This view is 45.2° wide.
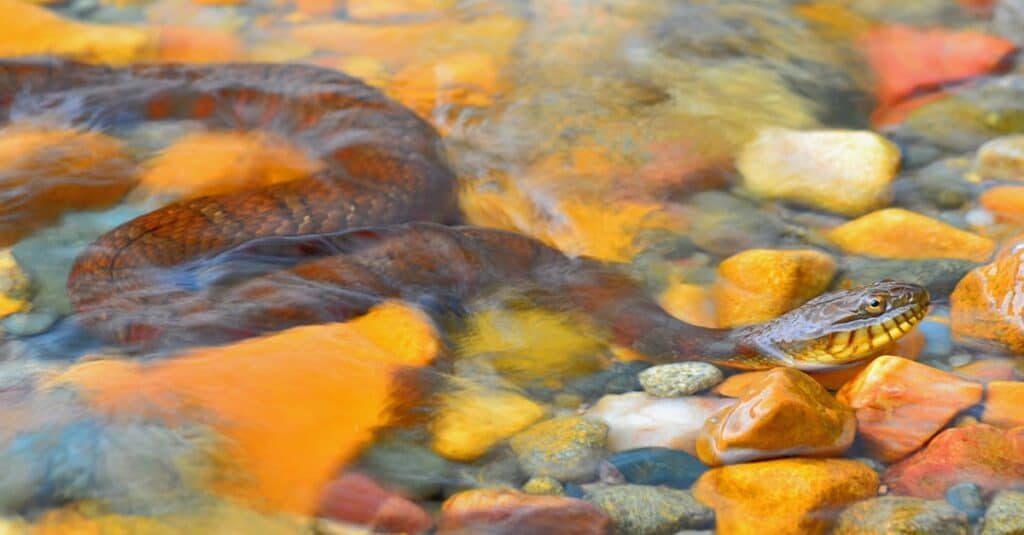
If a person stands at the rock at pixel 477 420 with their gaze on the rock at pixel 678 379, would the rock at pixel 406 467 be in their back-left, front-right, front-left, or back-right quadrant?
back-right

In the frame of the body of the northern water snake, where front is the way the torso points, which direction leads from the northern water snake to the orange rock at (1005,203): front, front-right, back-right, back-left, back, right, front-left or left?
front

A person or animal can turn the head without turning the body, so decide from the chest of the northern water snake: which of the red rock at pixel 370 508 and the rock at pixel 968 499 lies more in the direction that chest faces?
the rock

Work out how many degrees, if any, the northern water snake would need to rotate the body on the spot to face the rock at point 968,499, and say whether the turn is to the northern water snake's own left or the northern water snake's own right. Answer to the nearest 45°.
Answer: approximately 45° to the northern water snake's own right

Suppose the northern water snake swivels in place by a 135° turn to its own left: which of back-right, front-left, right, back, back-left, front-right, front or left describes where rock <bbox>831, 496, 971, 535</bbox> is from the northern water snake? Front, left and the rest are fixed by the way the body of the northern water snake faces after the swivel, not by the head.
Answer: back

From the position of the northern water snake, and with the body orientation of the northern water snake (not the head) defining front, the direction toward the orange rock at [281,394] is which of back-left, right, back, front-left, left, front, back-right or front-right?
right

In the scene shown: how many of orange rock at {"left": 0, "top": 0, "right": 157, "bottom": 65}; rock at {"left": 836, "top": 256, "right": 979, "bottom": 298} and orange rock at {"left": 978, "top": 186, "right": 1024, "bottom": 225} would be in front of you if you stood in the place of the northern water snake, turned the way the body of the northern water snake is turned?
2

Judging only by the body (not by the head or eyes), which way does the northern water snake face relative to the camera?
to the viewer's right

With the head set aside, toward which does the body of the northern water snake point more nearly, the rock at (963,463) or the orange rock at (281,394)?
the rock

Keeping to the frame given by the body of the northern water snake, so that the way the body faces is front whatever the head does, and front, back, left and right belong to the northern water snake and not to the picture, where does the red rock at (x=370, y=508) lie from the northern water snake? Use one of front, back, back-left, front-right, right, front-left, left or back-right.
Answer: right

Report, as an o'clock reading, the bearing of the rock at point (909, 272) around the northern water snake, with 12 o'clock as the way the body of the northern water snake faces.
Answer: The rock is roughly at 12 o'clock from the northern water snake.

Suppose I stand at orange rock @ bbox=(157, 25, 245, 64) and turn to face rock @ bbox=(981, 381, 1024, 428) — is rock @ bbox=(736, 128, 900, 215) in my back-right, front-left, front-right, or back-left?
front-left
